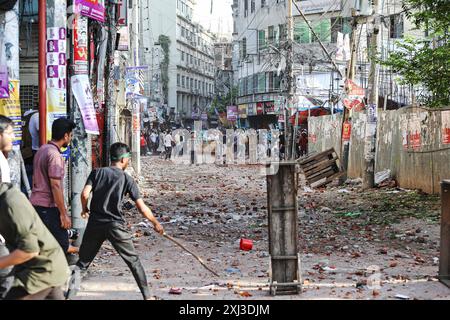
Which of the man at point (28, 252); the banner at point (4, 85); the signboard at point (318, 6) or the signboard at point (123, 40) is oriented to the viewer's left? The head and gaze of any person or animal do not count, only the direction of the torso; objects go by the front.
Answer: the man

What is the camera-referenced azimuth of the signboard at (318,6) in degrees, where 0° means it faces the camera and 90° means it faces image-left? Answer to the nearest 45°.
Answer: approximately 0°

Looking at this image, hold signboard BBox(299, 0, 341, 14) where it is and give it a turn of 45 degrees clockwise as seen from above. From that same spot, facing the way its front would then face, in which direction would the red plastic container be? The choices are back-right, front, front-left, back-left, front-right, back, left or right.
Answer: front-left

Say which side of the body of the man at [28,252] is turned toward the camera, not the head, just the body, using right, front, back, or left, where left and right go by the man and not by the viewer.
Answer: left

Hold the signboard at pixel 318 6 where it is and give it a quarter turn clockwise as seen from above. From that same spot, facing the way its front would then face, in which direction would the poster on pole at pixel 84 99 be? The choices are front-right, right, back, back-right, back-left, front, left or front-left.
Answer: left

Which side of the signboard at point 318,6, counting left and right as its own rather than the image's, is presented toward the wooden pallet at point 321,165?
front

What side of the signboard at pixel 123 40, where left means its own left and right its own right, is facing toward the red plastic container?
front

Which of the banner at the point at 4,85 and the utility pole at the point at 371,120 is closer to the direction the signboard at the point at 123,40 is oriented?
the banner

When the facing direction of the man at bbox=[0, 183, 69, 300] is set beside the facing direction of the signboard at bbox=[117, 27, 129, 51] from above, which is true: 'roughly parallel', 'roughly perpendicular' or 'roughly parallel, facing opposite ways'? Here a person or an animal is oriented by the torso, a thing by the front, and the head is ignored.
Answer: roughly perpendicular

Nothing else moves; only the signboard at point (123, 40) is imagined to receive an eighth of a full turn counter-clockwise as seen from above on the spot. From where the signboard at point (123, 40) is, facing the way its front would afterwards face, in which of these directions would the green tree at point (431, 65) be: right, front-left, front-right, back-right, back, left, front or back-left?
front
